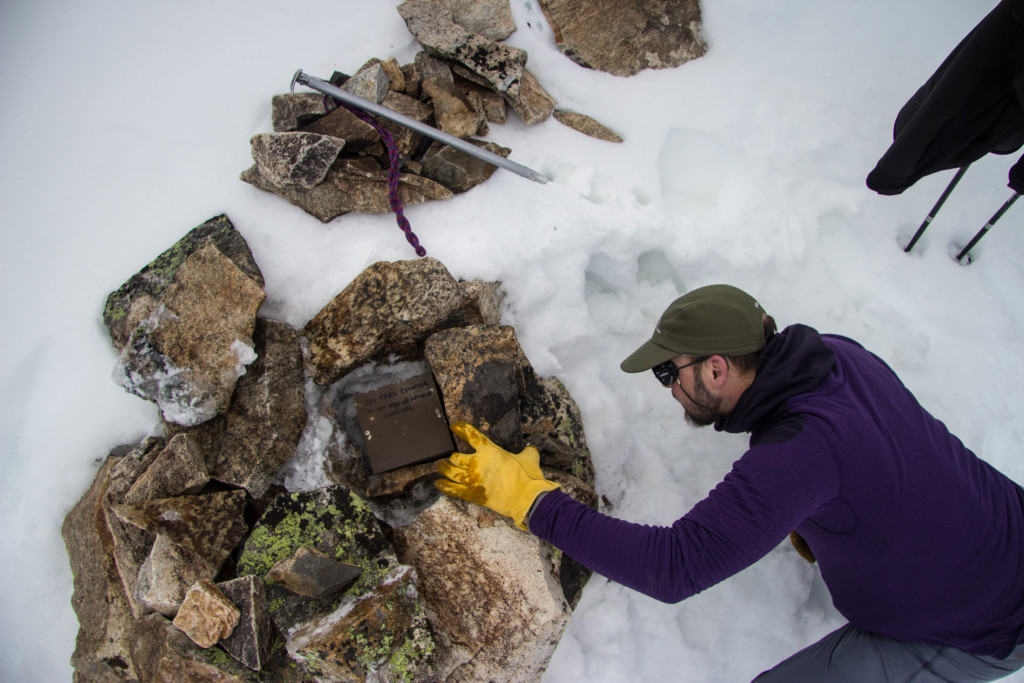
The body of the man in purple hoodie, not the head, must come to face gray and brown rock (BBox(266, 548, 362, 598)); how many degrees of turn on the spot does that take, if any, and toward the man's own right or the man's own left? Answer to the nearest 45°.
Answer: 0° — they already face it

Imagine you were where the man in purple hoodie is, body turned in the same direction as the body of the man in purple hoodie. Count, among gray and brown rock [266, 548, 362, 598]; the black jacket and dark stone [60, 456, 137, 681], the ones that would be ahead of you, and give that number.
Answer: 2

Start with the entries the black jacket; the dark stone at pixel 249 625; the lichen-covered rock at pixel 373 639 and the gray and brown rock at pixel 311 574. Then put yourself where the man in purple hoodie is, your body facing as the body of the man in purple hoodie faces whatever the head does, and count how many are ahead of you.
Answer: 3

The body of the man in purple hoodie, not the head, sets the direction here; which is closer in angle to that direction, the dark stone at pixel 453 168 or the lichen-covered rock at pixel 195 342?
the lichen-covered rock

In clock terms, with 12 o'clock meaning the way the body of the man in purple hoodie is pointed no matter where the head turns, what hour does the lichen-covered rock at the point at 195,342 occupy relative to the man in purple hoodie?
The lichen-covered rock is roughly at 1 o'clock from the man in purple hoodie.

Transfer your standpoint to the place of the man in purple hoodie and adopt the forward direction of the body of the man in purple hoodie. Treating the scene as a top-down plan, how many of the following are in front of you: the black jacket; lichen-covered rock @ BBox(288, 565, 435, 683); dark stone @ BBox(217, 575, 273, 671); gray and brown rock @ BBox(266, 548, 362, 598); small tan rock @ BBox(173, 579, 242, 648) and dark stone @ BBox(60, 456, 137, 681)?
5

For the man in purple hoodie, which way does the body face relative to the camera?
to the viewer's left

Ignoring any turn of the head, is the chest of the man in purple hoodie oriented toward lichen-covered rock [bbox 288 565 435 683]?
yes

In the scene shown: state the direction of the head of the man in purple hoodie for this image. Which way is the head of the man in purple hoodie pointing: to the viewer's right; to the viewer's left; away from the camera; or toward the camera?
to the viewer's left

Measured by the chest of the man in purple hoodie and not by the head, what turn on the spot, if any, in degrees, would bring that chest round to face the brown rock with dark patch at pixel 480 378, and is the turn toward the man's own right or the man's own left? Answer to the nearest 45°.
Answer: approximately 45° to the man's own right
